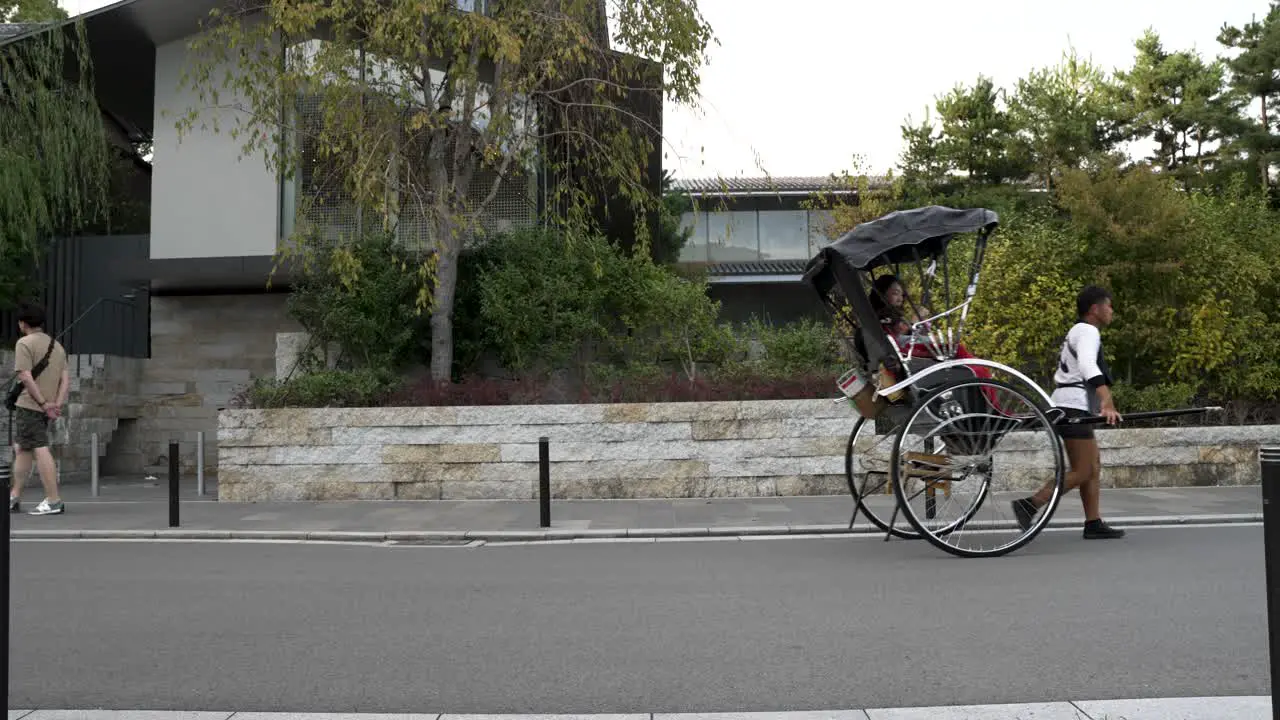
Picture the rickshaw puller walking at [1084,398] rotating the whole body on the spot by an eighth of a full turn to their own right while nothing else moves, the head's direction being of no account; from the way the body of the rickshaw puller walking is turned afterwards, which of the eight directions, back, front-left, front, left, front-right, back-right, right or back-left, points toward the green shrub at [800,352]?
back

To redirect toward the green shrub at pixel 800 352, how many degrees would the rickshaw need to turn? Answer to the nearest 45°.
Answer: approximately 90° to its left

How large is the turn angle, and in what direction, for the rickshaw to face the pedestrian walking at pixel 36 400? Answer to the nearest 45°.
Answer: approximately 180°

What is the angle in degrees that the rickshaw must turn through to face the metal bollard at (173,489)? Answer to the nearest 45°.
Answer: approximately 180°

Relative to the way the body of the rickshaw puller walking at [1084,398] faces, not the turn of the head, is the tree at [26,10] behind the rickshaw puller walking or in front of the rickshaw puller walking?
behind

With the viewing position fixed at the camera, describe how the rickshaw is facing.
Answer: facing to the right of the viewer

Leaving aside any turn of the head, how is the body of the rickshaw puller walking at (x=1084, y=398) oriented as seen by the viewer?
to the viewer's right

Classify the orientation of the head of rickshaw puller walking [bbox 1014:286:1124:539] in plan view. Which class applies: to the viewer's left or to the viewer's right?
to the viewer's right

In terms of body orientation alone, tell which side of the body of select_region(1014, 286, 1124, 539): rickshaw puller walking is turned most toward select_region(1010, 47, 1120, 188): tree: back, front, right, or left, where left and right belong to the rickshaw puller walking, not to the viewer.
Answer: left

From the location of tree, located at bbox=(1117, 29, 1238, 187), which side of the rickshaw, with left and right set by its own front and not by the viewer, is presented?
left

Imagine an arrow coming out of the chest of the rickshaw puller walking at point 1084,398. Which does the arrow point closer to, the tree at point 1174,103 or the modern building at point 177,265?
the tree

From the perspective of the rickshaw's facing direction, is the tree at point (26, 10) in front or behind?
behind

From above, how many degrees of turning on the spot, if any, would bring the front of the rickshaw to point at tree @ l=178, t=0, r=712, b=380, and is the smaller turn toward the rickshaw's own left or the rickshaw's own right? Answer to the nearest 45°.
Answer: approximately 135° to the rickshaw's own left

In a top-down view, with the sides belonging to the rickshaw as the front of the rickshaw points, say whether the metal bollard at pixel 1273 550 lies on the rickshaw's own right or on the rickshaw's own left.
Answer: on the rickshaw's own right

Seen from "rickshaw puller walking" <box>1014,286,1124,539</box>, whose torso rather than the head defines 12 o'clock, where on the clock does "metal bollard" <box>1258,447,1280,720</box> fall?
The metal bollard is roughly at 3 o'clock from the rickshaw puller walking.
